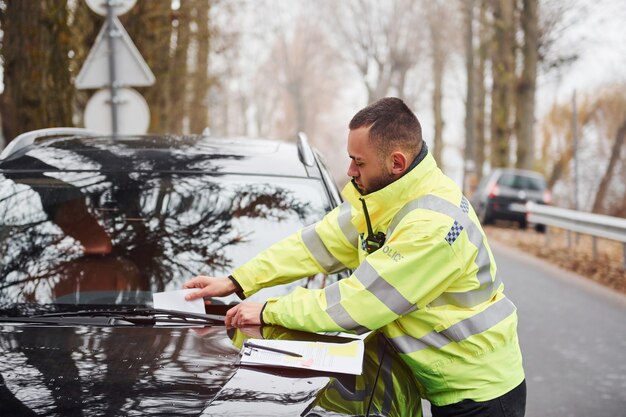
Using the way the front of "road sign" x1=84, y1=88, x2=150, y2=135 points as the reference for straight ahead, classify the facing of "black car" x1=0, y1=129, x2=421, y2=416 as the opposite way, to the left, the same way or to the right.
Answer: the opposite way

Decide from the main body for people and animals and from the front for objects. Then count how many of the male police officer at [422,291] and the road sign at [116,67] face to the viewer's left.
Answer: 1

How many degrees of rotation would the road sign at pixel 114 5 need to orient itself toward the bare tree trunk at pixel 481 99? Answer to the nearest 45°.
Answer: approximately 45° to its right

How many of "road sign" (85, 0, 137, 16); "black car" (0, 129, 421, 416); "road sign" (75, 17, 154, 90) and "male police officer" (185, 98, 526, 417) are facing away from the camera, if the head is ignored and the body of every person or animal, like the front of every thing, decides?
2

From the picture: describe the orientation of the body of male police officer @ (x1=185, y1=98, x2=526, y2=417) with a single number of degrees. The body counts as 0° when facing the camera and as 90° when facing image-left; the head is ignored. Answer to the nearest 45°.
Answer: approximately 90°

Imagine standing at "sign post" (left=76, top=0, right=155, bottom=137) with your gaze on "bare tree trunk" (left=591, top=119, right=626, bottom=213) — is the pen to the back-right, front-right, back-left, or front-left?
back-right

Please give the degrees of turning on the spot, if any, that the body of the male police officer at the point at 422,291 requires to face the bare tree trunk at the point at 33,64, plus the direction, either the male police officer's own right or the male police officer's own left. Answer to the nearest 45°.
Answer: approximately 45° to the male police officer's own right

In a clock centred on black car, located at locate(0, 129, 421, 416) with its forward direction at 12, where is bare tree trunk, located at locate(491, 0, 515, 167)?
The bare tree trunk is roughly at 7 o'clock from the black car.

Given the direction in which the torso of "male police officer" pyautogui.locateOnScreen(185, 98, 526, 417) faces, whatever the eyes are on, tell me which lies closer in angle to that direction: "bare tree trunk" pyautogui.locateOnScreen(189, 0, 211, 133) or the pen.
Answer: the pen

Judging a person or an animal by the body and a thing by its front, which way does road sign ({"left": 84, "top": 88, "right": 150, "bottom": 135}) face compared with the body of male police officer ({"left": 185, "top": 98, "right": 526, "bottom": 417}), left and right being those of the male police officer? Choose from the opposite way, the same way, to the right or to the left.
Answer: to the right

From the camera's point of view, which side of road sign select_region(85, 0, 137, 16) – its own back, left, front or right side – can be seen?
back

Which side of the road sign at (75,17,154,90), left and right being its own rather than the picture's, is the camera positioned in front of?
back

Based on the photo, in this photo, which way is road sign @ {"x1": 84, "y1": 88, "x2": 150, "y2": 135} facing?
away from the camera
